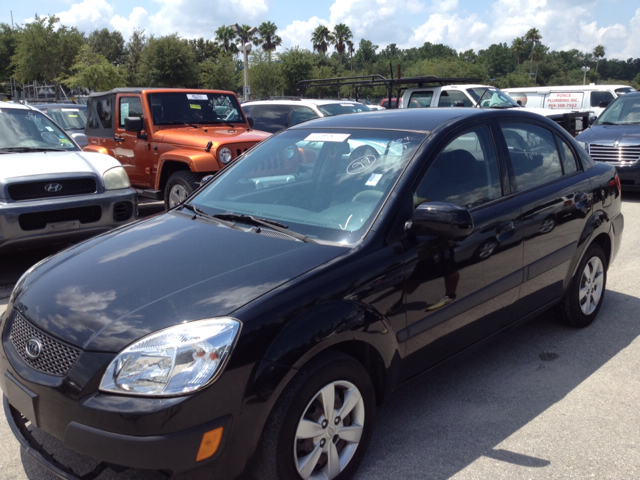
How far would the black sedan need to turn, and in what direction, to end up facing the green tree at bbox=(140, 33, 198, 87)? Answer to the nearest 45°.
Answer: approximately 135° to its right

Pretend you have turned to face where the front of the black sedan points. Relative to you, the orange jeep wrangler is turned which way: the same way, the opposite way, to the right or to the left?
to the left

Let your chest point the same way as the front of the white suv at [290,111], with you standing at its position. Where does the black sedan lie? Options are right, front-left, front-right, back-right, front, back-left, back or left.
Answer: front-right

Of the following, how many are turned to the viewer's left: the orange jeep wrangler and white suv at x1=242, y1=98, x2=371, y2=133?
0

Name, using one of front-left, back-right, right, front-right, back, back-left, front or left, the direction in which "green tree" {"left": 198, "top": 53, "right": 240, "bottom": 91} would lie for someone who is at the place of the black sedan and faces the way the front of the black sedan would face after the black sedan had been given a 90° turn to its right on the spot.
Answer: front-right

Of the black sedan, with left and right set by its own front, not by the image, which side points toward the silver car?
right

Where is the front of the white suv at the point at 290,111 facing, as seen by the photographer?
facing the viewer and to the right of the viewer

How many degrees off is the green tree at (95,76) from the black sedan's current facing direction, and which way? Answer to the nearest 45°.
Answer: approximately 135° to its right

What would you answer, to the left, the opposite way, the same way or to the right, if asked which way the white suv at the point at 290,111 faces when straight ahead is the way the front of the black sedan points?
to the left

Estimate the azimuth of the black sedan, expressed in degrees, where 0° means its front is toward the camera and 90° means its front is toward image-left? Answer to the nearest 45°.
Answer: approximately 45°

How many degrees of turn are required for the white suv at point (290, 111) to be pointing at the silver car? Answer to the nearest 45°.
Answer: approximately 45° to its right

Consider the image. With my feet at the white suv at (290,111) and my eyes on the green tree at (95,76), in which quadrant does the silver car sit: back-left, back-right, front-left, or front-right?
back-left

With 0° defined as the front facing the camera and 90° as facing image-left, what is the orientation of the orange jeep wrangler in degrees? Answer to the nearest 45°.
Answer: approximately 315°

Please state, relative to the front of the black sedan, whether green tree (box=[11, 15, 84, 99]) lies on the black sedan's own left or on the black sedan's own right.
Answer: on the black sedan's own right
